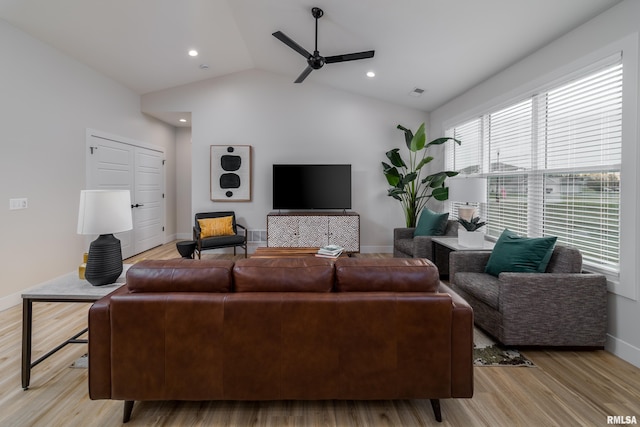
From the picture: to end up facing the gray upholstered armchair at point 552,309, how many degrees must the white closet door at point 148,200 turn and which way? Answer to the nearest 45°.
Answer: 0° — it already faces it

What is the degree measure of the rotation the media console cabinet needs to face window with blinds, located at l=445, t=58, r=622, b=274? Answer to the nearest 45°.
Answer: approximately 45° to its left

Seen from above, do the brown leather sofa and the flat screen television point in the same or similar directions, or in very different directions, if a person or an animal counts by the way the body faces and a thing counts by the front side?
very different directions

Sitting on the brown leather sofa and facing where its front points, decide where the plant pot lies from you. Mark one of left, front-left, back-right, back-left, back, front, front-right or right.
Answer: front-right

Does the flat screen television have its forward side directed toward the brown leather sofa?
yes

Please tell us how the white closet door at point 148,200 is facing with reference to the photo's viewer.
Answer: facing the viewer and to the right of the viewer

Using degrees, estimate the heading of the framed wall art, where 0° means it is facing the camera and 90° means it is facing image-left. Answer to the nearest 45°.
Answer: approximately 0°

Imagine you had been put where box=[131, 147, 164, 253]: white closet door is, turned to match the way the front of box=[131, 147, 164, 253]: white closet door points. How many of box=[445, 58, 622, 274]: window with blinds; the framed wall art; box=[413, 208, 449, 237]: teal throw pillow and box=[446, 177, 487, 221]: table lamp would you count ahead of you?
4

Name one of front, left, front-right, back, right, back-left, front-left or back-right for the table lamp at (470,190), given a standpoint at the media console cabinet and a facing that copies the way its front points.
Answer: front-left

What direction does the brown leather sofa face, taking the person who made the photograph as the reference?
facing away from the viewer

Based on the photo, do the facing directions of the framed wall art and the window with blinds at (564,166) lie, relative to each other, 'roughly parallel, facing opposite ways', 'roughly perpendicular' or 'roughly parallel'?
roughly perpendicular

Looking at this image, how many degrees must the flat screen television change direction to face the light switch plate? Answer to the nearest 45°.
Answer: approximately 45° to its right

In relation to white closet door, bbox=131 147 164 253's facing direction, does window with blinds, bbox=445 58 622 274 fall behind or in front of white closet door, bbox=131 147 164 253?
in front

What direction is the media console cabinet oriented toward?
toward the camera

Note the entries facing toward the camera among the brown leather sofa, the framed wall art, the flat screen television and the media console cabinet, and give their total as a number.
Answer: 3

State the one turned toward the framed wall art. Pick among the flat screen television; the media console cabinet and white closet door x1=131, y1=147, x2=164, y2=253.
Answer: the white closet door
